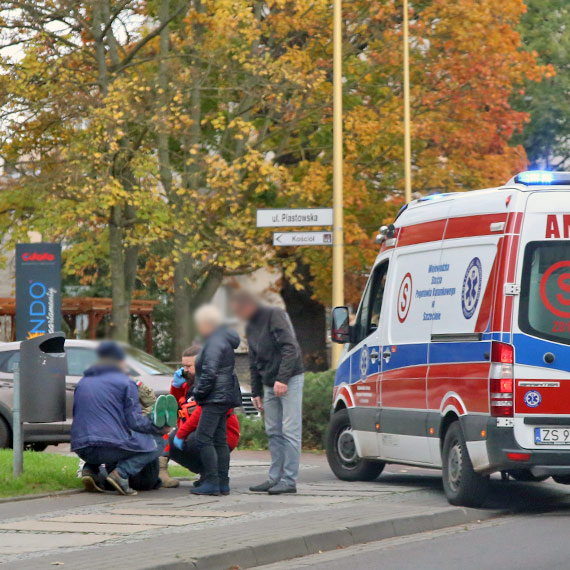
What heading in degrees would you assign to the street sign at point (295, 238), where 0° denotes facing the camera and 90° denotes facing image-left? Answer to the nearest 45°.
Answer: approximately 0°

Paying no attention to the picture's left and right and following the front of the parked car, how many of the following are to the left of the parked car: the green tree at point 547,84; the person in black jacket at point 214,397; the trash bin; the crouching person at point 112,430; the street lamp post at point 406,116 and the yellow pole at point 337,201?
3

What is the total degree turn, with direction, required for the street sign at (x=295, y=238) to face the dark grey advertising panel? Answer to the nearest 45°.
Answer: approximately 90° to its right

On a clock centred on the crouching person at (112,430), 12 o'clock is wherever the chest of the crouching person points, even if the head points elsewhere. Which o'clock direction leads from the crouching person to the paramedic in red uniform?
The paramedic in red uniform is roughly at 1 o'clock from the crouching person.

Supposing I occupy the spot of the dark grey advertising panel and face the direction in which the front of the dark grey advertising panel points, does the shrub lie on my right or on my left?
on my left

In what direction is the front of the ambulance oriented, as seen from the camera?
facing away from the viewer and to the left of the viewer

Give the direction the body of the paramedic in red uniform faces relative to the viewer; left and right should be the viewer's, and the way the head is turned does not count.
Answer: facing to the left of the viewer

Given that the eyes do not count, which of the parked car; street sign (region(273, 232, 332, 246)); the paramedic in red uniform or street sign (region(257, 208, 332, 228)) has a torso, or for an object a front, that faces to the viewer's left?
the paramedic in red uniform

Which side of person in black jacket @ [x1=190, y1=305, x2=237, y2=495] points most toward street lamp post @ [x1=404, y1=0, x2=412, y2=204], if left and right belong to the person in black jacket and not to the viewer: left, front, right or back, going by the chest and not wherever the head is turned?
right
